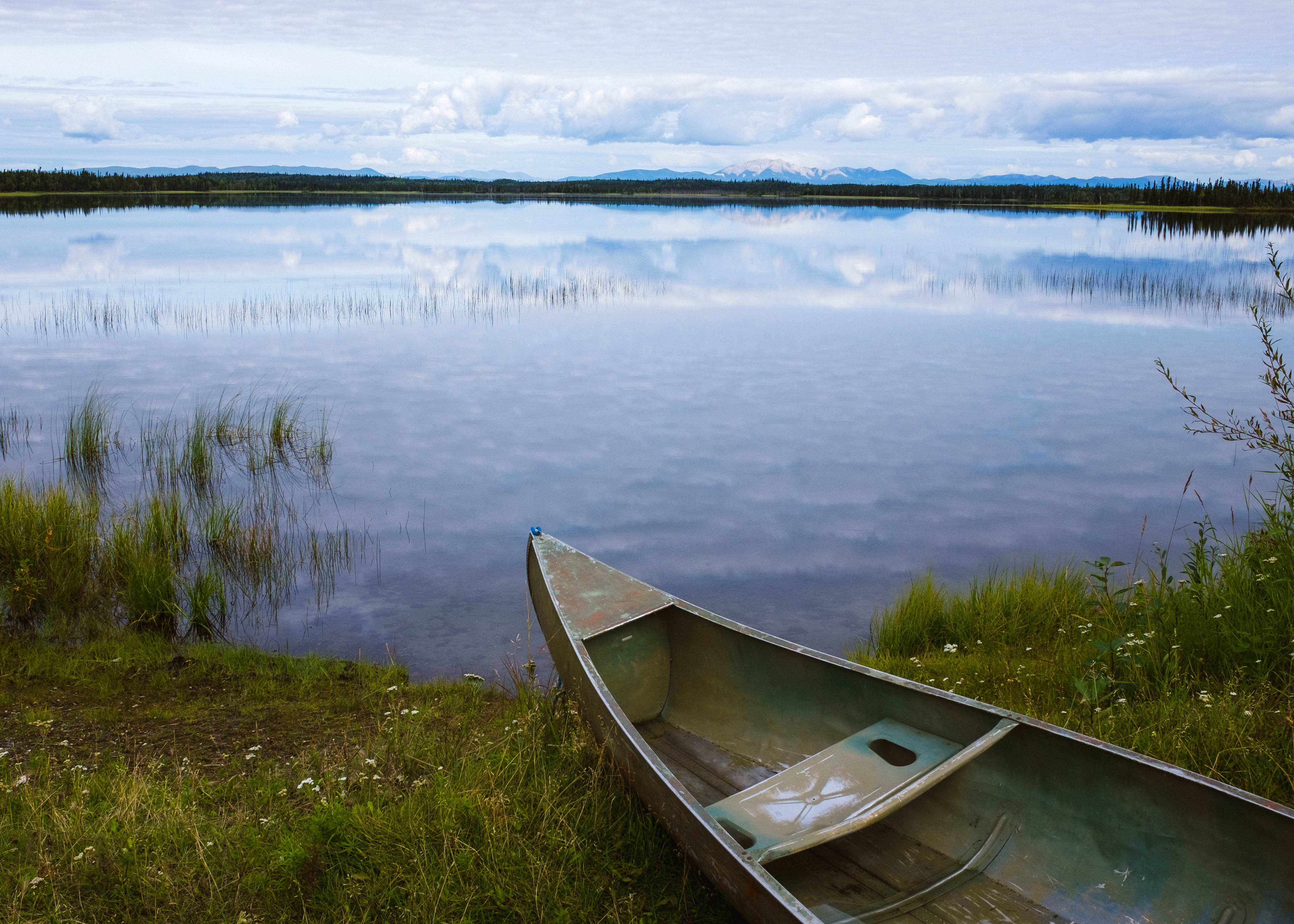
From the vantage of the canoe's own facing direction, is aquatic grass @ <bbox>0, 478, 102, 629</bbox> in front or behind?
in front

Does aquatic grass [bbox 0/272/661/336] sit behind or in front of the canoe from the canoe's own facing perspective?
in front

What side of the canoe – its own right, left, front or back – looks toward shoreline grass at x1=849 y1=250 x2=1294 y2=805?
right

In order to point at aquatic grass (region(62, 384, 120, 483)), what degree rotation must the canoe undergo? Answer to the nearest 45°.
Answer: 0° — it already faces it

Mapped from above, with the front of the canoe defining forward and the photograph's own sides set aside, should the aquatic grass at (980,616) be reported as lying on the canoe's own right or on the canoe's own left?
on the canoe's own right

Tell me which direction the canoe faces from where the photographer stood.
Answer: facing away from the viewer and to the left of the viewer
